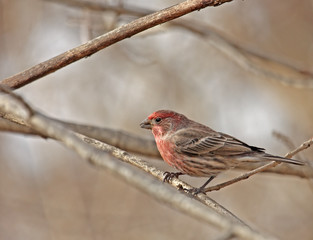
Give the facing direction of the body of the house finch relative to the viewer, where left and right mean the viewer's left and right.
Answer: facing to the left of the viewer
